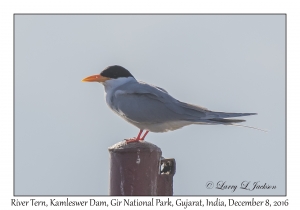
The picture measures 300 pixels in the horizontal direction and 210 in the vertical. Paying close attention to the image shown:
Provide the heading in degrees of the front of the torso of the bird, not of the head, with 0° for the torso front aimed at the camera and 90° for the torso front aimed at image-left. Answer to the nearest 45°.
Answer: approximately 90°
